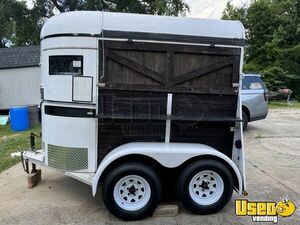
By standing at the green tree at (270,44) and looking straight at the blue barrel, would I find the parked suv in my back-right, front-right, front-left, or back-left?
front-left

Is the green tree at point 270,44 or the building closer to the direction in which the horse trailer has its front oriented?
the building

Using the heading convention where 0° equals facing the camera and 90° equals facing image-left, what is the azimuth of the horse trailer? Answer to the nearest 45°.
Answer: approximately 90°

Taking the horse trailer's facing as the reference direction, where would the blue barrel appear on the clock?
The blue barrel is roughly at 2 o'clock from the horse trailer.

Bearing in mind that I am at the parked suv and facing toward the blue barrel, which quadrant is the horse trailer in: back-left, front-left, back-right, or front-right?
front-left

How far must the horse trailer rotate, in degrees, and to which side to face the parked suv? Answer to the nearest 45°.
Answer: approximately 135° to its right

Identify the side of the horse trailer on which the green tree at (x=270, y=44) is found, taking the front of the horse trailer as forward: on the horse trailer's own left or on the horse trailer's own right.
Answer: on the horse trailer's own right

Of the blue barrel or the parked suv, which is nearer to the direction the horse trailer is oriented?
the blue barrel

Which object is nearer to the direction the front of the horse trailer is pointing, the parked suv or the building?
the building

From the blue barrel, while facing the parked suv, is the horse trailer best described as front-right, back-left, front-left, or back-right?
front-right

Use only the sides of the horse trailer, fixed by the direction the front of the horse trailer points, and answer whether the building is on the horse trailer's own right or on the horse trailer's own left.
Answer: on the horse trailer's own right

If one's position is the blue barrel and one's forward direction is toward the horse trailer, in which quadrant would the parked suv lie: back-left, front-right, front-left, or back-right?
front-left
